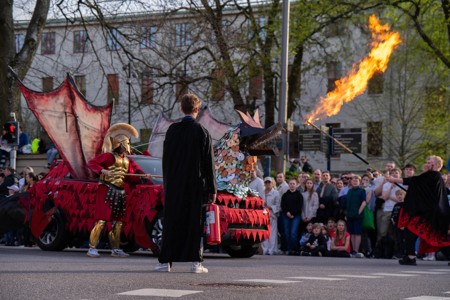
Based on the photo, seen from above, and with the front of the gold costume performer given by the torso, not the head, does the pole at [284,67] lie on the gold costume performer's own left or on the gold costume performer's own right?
on the gold costume performer's own left

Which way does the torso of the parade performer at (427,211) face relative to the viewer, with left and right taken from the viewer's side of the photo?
facing away from the viewer and to the left of the viewer

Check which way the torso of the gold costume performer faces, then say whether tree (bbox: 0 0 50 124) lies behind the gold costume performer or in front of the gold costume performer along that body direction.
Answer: behind

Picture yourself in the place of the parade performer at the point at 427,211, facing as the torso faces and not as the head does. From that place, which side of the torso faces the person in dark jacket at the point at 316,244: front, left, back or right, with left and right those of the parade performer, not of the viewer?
front

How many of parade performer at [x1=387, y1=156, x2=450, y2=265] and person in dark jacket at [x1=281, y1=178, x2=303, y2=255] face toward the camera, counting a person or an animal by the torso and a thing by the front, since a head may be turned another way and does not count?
1

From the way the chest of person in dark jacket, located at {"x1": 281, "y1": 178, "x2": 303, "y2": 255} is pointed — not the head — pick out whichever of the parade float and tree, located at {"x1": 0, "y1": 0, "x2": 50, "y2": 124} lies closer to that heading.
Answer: the parade float

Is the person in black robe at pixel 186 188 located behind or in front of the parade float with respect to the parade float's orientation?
in front
